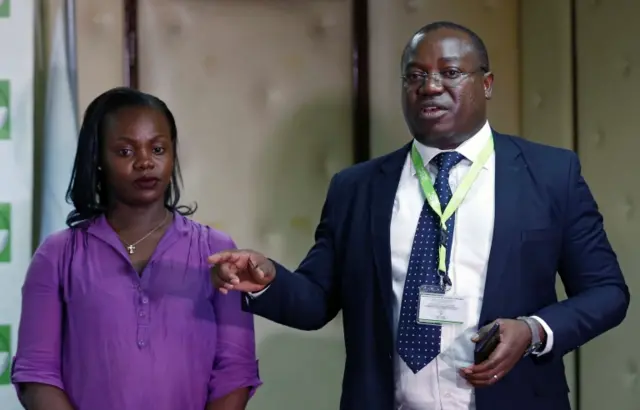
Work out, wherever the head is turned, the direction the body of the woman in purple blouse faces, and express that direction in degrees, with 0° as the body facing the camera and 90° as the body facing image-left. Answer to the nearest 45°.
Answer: approximately 0°

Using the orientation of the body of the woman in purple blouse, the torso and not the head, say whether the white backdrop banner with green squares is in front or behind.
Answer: behind

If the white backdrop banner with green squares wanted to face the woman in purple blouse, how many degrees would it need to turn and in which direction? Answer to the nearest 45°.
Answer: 0° — it already faces them

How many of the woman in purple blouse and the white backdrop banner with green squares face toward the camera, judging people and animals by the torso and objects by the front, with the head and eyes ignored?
2
